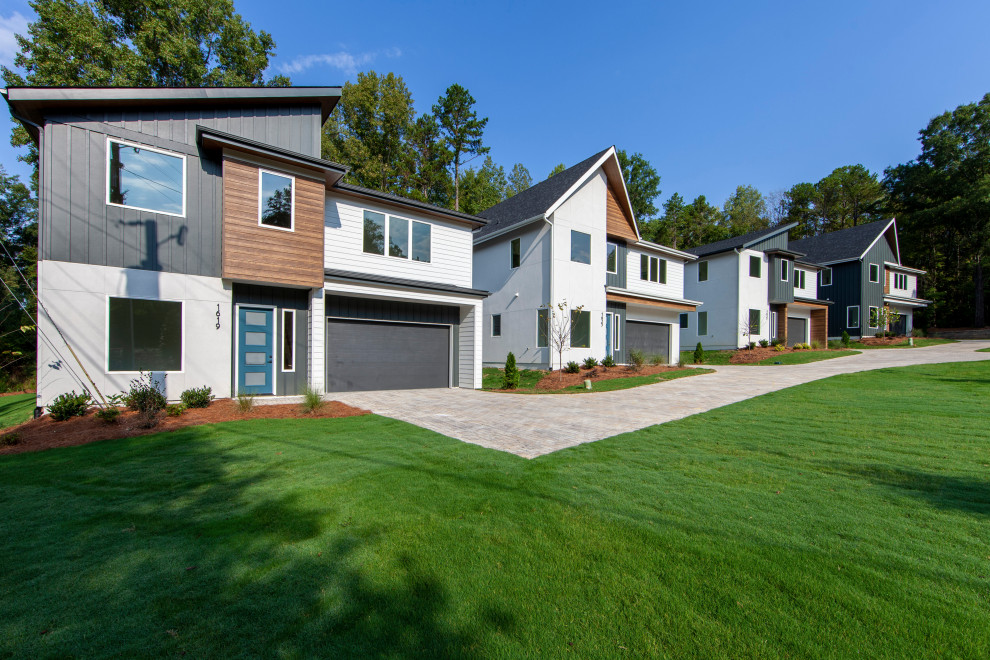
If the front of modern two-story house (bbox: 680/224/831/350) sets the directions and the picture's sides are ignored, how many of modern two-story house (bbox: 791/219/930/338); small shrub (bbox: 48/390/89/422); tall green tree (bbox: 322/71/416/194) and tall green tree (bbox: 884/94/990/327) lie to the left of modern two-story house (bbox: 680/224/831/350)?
2

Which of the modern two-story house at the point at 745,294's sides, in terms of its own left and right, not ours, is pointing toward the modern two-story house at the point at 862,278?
left

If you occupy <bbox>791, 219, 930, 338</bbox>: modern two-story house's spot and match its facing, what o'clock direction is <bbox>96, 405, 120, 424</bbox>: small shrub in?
The small shrub is roughly at 2 o'clock from the modern two-story house.

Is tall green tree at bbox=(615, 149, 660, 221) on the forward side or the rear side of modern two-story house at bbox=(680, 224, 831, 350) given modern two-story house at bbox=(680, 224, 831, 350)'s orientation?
on the rear side

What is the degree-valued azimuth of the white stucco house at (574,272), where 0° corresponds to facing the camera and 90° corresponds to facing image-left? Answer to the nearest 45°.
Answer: approximately 315°

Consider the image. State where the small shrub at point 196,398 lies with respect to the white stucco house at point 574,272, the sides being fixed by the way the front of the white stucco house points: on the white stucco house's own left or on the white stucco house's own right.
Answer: on the white stucco house's own right

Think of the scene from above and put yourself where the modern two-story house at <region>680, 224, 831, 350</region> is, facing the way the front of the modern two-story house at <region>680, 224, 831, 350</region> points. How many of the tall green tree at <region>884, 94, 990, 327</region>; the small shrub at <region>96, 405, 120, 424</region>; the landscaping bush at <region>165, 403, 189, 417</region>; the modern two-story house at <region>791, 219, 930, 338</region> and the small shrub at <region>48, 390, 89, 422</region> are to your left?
2

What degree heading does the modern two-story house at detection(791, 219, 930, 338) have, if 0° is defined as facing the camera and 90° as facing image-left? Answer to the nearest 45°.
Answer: approximately 315°

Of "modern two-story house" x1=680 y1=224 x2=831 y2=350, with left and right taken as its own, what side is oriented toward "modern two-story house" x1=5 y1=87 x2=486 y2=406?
right

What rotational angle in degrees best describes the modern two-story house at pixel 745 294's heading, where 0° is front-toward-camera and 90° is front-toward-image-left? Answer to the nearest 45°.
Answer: approximately 315°

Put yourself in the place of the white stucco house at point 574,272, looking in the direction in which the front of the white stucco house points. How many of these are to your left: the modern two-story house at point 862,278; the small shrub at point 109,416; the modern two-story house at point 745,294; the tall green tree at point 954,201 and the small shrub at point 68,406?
3

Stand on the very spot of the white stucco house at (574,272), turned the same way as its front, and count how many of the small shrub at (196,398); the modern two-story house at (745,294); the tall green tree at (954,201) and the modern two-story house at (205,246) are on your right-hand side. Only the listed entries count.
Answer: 2
